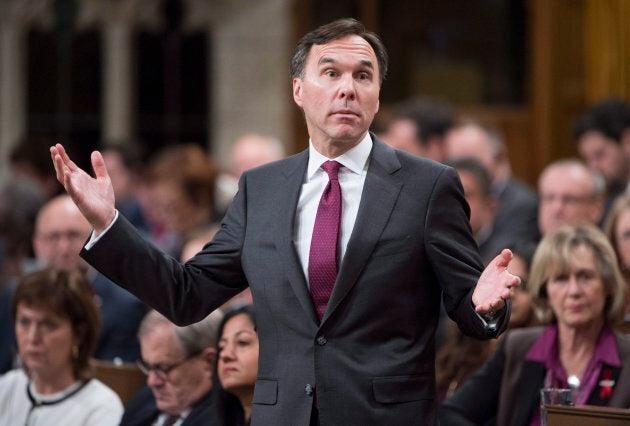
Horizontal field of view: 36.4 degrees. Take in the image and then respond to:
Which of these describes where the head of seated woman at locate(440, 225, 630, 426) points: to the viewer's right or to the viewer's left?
to the viewer's left

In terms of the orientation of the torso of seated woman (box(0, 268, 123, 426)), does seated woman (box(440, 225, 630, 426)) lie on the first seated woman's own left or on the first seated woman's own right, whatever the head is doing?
on the first seated woman's own left

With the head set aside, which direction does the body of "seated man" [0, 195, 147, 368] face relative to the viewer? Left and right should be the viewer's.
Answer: facing the viewer

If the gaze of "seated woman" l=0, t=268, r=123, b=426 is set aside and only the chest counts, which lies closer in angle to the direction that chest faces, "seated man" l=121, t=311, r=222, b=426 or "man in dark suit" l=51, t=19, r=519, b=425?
the man in dark suit

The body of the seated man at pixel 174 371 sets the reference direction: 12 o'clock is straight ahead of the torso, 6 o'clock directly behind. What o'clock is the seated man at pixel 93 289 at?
the seated man at pixel 93 289 is roughly at 4 o'clock from the seated man at pixel 174 371.

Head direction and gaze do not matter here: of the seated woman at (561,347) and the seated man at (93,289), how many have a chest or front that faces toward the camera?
2

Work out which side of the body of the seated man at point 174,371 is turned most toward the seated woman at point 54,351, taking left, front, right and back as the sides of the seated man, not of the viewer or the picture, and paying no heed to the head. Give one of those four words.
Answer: right

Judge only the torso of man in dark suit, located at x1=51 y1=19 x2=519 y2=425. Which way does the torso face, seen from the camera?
toward the camera

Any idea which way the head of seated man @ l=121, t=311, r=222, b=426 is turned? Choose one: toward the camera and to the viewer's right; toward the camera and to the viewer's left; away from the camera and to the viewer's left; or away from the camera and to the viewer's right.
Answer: toward the camera and to the viewer's left

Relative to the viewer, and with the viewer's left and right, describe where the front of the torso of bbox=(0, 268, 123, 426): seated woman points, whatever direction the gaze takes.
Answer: facing the viewer and to the left of the viewer

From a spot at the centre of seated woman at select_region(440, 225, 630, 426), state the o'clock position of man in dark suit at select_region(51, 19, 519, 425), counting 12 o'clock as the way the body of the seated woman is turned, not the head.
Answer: The man in dark suit is roughly at 1 o'clock from the seated woman.

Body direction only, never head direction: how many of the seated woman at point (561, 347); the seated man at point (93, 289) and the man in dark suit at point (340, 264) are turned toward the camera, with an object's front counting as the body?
3
